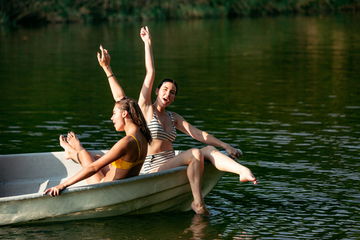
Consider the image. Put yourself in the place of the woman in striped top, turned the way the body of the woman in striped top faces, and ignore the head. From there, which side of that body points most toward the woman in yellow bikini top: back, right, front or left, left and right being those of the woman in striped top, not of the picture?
right

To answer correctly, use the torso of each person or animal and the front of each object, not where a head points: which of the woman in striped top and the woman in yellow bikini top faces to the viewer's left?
the woman in yellow bikini top

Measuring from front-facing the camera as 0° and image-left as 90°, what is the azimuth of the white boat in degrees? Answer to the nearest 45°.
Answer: approximately 270°

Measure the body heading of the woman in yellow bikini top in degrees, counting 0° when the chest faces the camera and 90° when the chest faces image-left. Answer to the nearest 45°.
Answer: approximately 90°

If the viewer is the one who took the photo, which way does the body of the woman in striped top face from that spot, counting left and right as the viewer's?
facing the viewer and to the right of the viewer
